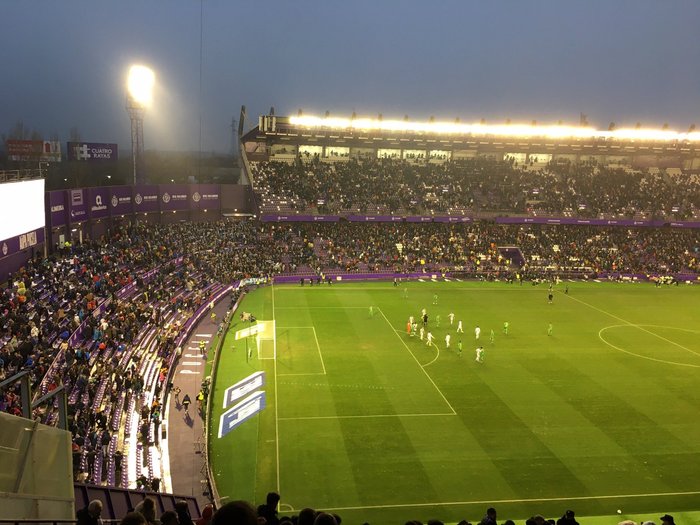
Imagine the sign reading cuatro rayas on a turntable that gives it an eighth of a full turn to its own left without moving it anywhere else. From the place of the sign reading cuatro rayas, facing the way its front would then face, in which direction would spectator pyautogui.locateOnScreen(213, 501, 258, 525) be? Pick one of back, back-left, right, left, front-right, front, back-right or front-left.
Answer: front-right

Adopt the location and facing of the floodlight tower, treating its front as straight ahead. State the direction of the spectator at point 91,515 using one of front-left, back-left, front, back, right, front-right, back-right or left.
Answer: front-right

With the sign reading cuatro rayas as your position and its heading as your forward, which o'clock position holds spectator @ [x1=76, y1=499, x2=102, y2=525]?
The spectator is roughly at 12 o'clock from the sign reading cuatro rayas.

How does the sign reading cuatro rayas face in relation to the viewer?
toward the camera

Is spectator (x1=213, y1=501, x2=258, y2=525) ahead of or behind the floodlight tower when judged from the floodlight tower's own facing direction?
ahead

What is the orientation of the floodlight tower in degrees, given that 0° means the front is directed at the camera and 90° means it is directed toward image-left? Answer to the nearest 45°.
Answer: approximately 315°

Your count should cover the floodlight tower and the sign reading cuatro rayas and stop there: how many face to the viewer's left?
0

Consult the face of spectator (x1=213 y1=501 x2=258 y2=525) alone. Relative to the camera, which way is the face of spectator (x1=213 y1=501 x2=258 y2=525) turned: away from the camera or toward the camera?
away from the camera

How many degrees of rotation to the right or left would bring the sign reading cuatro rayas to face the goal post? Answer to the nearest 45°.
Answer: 0° — it already faces it

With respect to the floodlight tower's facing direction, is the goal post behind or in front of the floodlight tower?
in front
